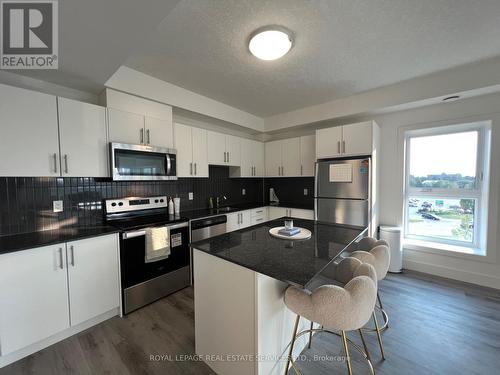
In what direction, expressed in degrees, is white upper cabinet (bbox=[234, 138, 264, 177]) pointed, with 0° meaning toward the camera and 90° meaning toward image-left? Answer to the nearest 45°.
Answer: approximately 315°

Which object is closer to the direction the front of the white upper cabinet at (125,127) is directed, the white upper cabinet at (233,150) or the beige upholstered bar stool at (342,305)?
the beige upholstered bar stool
